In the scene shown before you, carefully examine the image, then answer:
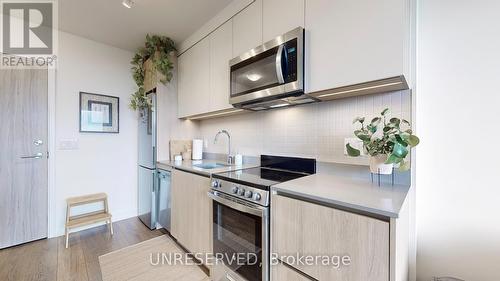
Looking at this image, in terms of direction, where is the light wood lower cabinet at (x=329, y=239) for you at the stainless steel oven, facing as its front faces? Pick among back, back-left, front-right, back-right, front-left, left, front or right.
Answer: left

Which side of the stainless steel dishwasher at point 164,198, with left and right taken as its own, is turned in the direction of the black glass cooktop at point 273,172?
left

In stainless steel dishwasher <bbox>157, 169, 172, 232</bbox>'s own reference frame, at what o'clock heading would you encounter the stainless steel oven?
The stainless steel oven is roughly at 10 o'clock from the stainless steel dishwasher.

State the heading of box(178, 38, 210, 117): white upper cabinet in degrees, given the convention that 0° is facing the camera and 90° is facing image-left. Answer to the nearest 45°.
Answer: approximately 45°

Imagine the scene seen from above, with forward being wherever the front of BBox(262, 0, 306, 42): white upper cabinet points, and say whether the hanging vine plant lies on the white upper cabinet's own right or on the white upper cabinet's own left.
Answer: on the white upper cabinet's own right

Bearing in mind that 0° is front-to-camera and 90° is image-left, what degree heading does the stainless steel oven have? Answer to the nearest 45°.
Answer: approximately 45°
